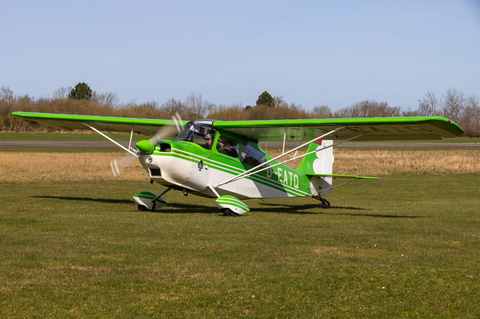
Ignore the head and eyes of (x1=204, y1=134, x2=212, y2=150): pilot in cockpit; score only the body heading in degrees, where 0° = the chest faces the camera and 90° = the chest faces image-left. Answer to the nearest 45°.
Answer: approximately 45°

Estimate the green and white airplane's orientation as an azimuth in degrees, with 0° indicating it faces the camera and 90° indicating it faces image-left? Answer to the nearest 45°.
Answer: approximately 45°
